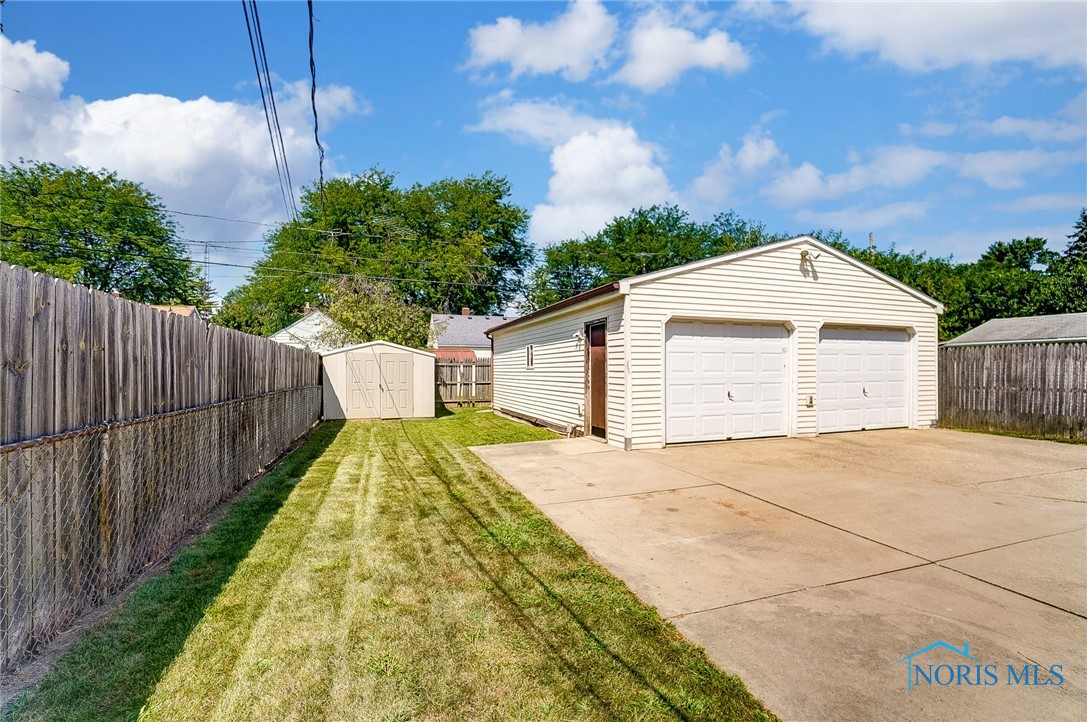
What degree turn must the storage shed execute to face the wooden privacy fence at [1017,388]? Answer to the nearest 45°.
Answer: approximately 45° to its left

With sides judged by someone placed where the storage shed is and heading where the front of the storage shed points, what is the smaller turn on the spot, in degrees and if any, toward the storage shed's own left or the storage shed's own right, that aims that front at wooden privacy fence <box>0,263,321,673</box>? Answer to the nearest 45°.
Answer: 0° — it already faces it

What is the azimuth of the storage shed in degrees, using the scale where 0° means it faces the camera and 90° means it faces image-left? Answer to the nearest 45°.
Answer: approximately 0°

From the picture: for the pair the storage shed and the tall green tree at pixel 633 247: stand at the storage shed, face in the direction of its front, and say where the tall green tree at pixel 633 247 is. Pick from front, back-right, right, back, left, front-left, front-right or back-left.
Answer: back-left

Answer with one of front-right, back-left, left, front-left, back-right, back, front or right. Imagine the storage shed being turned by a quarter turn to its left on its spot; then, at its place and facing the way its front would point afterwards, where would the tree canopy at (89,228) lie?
back-left

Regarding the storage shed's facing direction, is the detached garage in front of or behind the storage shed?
in front

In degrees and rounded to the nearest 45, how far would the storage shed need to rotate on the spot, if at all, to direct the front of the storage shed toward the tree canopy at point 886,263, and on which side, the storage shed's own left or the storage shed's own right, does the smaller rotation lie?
approximately 90° to the storage shed's own left

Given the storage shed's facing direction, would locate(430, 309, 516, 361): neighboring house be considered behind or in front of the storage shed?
behind

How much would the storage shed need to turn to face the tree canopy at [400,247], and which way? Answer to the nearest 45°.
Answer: approximately 180°
